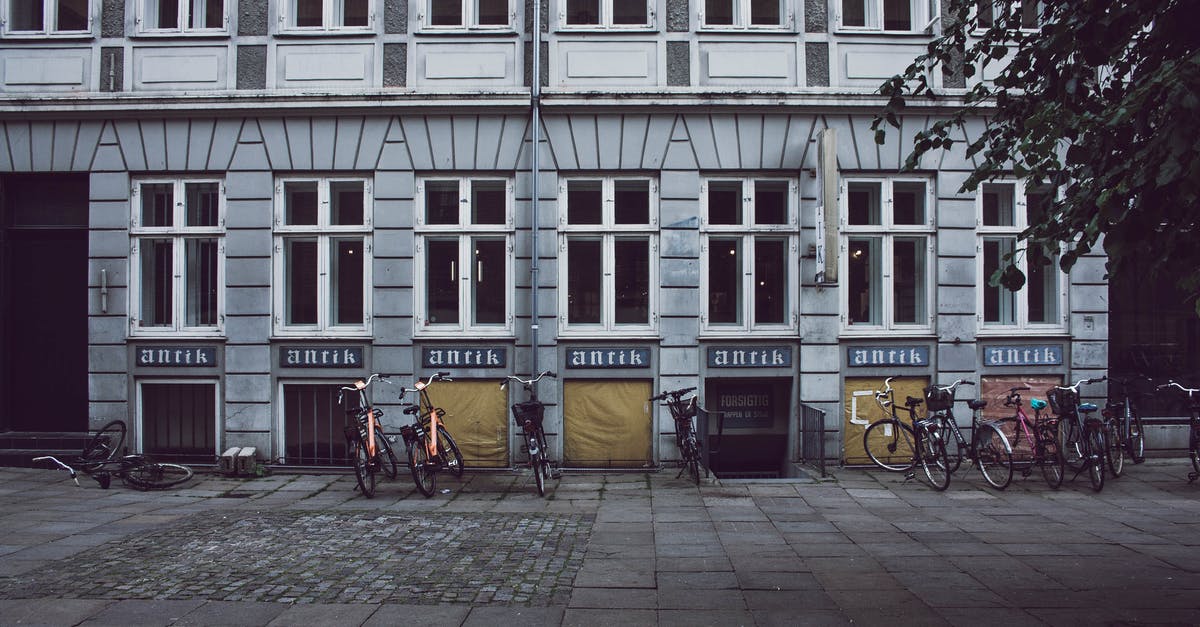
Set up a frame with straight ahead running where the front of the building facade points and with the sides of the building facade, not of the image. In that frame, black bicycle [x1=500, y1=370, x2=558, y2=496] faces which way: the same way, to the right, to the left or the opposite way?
the opposite way

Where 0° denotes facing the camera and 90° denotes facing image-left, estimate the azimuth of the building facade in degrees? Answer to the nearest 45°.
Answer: approximately 0°

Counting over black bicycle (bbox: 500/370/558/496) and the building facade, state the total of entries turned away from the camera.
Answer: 1

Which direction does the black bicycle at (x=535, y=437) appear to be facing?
away from the camera

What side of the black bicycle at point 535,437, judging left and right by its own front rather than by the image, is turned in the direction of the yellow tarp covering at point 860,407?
right

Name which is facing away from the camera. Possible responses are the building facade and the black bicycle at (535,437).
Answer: the black bicycle

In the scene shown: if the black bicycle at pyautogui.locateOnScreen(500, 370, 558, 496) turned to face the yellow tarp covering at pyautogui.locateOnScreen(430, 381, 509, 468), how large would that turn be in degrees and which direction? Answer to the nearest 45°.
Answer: approximately 45° to its left
